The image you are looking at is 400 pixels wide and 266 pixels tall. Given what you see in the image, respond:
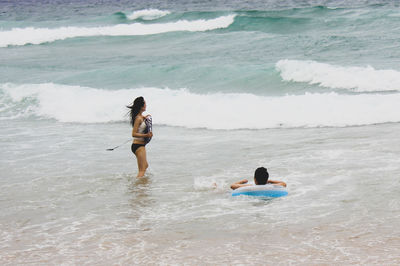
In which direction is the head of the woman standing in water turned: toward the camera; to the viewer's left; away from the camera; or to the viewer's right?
to the viewer's right

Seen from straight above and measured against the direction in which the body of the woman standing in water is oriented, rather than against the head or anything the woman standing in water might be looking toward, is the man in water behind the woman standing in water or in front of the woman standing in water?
in front

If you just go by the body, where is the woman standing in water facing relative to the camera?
to the viewer's right
